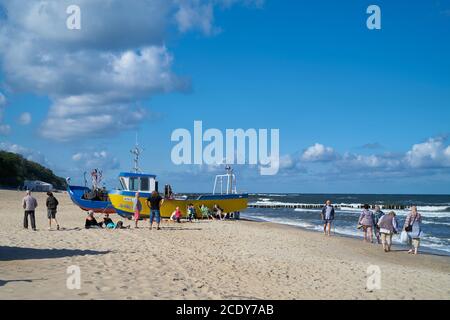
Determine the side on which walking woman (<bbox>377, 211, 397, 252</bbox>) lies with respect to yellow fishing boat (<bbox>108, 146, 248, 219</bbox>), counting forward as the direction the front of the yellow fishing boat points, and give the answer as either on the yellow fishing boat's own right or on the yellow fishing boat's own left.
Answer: on the yellow fishing boat's own left

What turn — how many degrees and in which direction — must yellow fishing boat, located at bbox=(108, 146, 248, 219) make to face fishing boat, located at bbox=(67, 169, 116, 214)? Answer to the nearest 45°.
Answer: approximately 45° to its right

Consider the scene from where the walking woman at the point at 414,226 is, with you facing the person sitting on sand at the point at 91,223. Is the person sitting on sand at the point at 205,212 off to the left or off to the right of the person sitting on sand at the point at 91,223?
right

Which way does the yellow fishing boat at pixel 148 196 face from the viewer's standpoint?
to the viewer's left

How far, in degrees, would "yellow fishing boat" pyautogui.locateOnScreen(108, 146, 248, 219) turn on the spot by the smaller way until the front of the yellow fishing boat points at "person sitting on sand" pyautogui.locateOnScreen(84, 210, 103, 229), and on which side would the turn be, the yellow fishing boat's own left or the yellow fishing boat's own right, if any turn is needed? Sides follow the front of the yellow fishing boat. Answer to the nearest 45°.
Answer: approximately 90° to the yellow fishing boat's own left
